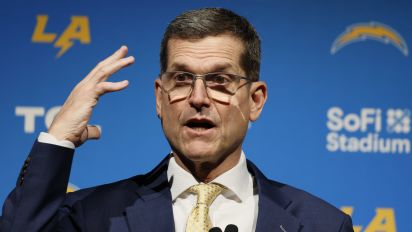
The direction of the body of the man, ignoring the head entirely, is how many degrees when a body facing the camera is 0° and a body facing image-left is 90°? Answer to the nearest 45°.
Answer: approximately 0°
